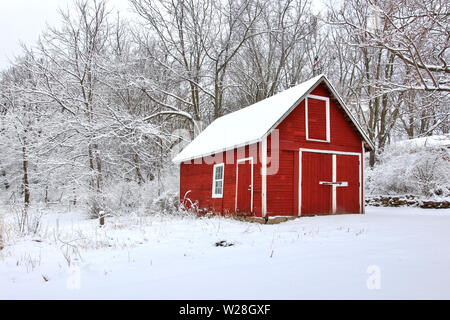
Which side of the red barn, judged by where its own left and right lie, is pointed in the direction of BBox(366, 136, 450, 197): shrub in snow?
left

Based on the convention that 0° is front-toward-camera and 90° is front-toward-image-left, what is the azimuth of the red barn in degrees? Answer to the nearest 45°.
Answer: approximately 315°

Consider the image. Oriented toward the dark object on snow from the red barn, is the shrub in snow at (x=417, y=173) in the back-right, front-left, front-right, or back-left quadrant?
back-left

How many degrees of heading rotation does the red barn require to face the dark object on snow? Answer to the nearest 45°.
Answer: approximately 45° to its right
